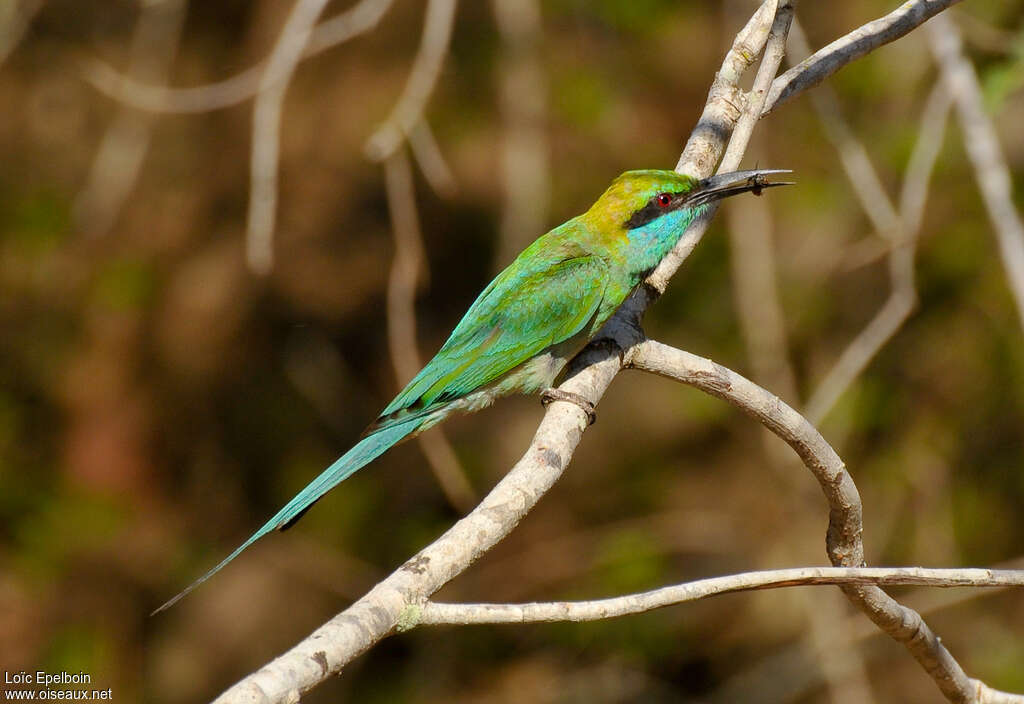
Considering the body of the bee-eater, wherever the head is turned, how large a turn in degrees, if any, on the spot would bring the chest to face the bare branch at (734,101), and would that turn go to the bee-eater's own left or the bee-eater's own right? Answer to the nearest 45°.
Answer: approximately 45° to the bee-eater's own right

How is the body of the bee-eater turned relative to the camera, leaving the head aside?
to the viewer's right
